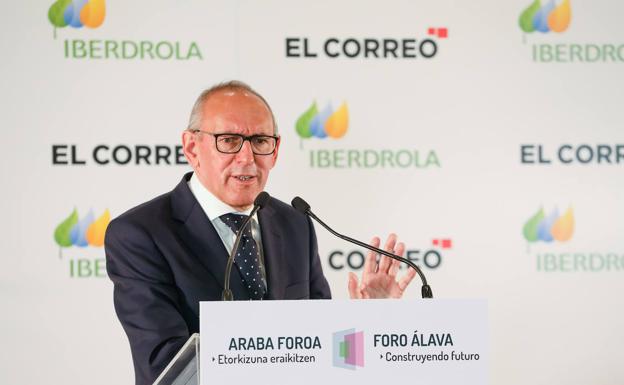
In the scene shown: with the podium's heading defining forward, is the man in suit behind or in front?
behind

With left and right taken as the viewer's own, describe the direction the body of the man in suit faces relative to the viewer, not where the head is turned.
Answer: facing the viewer and to the right of the viewer

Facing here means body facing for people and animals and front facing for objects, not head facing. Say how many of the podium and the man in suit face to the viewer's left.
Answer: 0

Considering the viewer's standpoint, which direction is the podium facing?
facing the viewer
